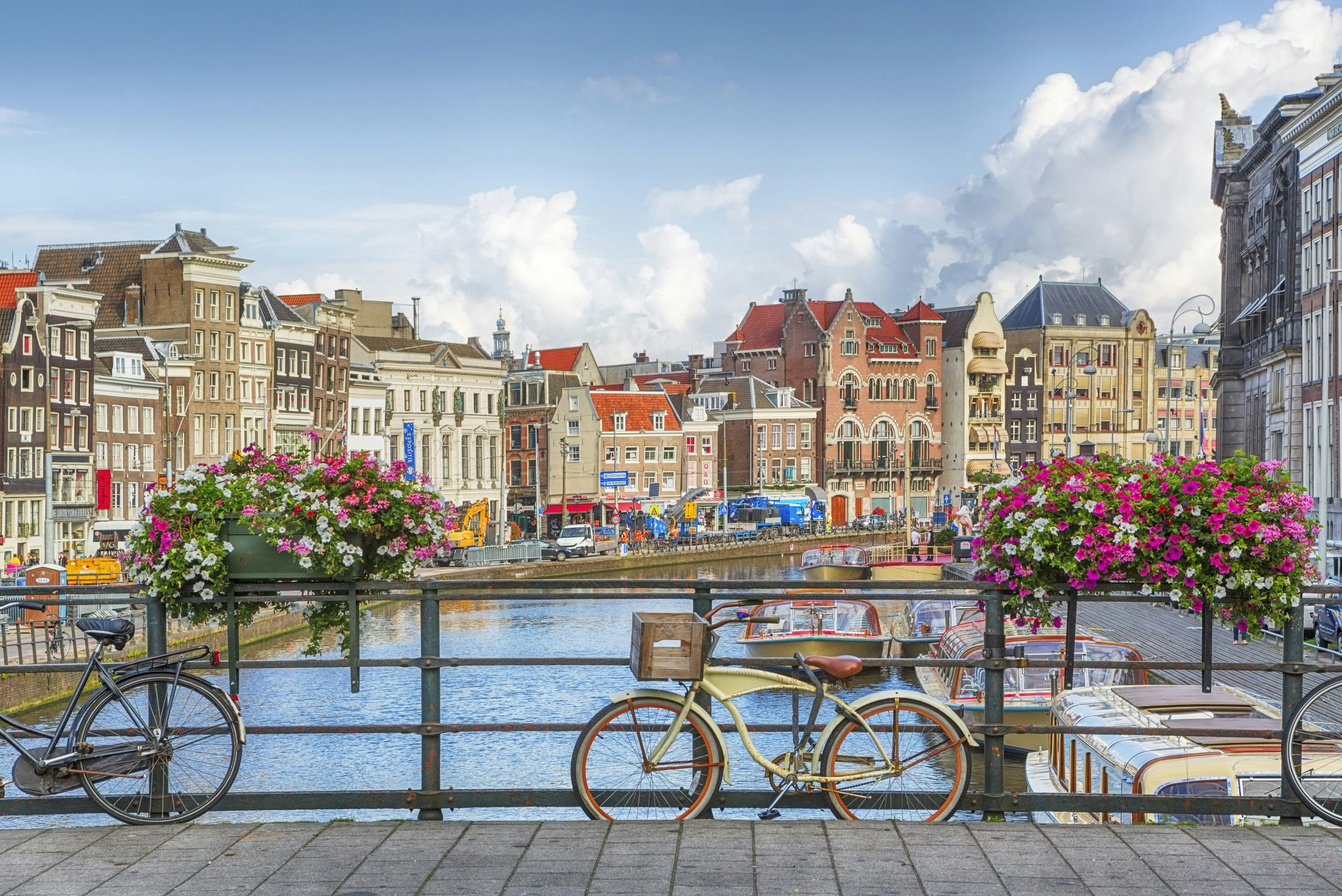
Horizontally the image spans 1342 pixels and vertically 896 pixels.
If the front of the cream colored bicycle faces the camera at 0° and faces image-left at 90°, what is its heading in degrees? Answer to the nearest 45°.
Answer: approximately 90°

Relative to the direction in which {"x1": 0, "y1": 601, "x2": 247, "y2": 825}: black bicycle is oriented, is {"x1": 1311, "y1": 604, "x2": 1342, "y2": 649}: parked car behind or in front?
behind

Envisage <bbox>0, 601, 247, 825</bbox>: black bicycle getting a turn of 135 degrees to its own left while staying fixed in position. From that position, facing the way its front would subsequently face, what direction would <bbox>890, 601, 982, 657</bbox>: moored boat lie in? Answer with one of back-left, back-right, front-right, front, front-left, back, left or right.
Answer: left

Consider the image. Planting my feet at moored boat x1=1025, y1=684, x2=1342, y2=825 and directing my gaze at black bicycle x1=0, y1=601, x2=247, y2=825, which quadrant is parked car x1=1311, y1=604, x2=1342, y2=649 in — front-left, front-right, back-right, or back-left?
back-right

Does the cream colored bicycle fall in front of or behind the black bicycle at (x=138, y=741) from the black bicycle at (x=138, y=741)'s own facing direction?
behind

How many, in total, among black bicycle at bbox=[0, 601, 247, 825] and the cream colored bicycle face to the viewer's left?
2

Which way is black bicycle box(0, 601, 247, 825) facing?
to the viewer's left

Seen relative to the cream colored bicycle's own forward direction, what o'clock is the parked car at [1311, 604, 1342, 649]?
The parked car is roughly at 4 o'clock from the cream colored bicycle.

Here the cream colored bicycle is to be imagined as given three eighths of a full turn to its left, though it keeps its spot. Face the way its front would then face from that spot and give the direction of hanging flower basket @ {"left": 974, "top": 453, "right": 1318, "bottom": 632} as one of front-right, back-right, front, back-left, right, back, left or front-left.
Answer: front-left

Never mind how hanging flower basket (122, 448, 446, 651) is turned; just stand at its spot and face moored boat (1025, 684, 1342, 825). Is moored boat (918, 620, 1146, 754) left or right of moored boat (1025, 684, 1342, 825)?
left
